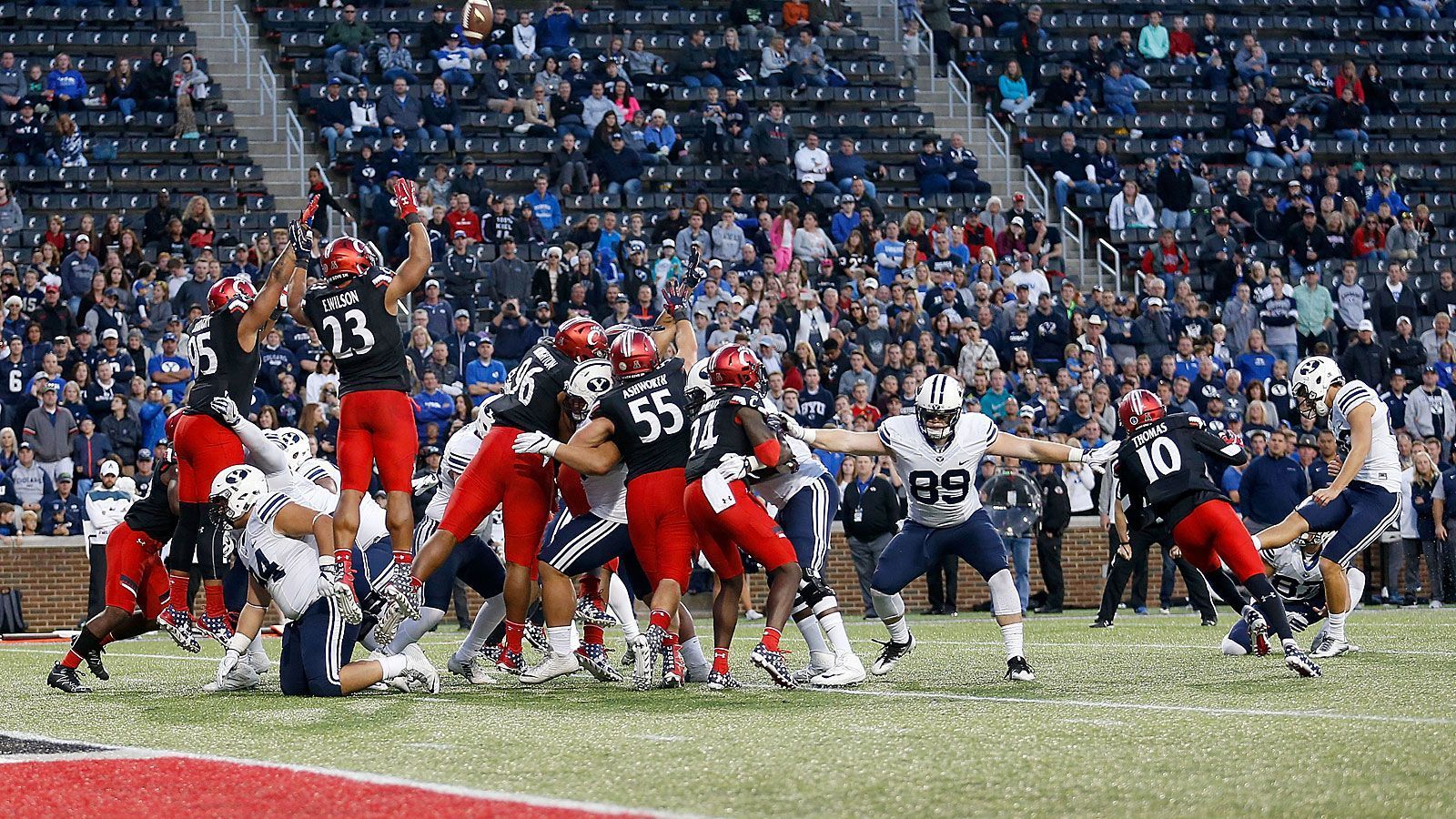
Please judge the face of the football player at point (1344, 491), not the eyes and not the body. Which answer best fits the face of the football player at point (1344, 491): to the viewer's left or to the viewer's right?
to the viewer's left

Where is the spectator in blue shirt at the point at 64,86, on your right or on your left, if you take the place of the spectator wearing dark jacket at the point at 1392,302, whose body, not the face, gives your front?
on your right

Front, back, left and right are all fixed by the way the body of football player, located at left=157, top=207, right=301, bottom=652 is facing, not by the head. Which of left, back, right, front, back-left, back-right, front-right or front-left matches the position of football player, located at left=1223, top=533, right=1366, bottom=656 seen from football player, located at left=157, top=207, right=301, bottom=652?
front-right

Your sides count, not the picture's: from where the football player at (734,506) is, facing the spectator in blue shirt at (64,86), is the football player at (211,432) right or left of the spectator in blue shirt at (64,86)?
left

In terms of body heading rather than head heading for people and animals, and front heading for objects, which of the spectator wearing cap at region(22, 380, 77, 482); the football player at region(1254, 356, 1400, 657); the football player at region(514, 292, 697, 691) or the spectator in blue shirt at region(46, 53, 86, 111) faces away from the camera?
the football player at region(514, 292, 697, 691)

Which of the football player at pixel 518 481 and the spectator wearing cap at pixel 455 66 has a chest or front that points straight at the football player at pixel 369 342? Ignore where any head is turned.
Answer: the spectator wearing cap

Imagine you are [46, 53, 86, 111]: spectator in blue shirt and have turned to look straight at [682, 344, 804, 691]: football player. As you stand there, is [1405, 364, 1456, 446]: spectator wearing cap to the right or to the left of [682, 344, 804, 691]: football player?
left

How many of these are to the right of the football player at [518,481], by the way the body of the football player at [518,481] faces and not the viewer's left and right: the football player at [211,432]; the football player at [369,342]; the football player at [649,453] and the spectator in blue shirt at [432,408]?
1

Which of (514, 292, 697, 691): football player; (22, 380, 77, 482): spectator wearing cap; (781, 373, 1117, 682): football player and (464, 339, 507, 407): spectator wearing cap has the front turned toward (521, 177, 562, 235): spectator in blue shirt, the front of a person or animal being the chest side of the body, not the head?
(514, 292, 697, 691): football player
